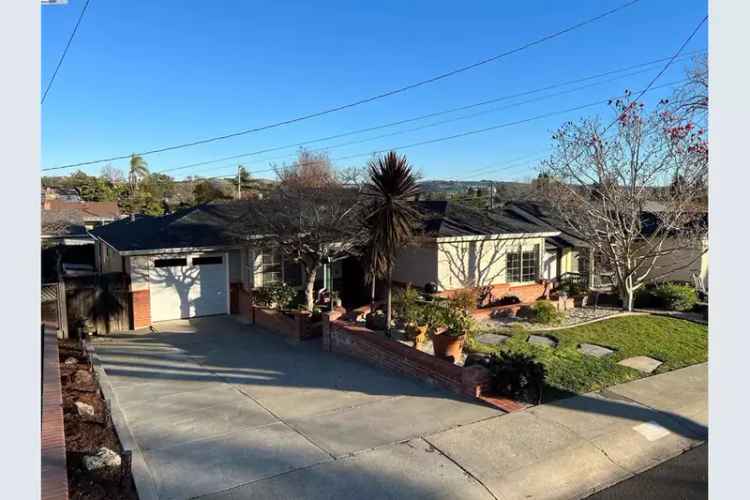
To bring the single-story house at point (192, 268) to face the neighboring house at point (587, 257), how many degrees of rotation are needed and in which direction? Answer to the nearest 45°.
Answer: approximately 45° to its left

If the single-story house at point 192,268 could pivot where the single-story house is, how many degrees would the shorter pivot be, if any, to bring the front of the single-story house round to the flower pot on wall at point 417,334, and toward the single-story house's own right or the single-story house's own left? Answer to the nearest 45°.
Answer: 0° — it already faces it

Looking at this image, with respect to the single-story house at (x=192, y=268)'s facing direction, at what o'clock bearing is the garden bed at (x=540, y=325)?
The garden bed is roughly at 11 o'clock from the single-story house.

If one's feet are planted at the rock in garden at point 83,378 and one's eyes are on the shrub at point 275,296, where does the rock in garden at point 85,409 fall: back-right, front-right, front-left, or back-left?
back-right

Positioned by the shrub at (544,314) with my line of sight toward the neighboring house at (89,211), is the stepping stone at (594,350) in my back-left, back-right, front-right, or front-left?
back-left

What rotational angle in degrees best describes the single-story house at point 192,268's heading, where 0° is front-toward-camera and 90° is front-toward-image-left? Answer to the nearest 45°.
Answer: approximately 315°

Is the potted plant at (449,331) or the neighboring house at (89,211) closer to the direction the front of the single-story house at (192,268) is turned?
the potted plant
